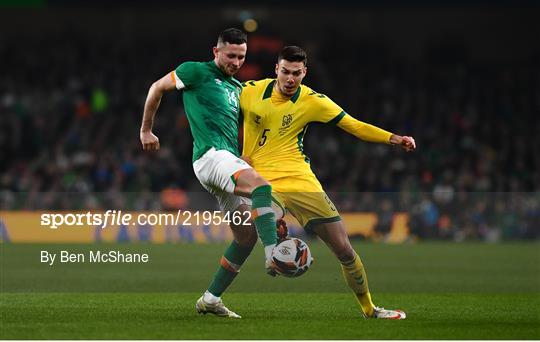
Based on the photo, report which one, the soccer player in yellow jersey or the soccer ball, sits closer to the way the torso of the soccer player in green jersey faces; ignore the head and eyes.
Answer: the soccer ball

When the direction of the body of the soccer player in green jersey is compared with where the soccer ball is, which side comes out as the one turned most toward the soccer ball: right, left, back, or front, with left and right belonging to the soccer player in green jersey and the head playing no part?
front

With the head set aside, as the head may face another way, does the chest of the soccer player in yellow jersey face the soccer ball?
yes

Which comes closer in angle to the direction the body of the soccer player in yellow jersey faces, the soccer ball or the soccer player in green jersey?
the soccer ball

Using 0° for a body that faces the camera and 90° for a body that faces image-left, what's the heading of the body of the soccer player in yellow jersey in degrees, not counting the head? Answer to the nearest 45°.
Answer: approximately 0°

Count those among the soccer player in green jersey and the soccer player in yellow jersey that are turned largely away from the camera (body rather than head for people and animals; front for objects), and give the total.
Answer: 0

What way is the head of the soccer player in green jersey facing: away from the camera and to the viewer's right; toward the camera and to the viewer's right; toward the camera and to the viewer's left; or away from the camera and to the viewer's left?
toward the camera and to the viewer's right
